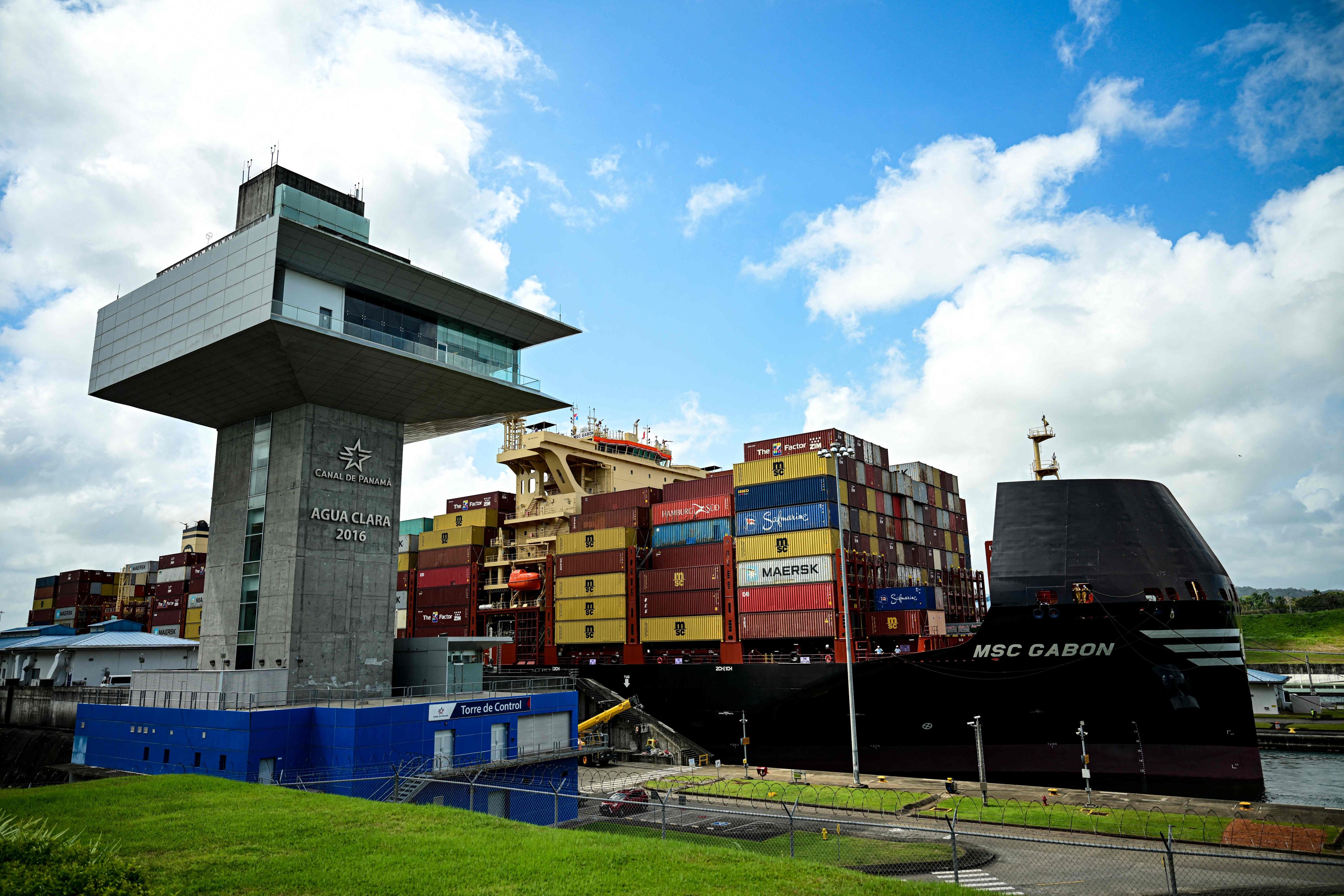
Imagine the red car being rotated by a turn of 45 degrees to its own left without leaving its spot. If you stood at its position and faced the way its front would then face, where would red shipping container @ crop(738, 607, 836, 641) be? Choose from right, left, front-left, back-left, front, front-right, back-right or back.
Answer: back-left

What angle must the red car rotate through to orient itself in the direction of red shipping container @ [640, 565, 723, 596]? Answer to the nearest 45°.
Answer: approximately 135° to its right

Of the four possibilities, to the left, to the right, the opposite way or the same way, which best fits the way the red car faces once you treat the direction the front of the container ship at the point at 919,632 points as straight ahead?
to the right

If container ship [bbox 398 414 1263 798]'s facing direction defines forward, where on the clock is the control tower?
The control tower is roughly at 4 o'clock from the container ship.

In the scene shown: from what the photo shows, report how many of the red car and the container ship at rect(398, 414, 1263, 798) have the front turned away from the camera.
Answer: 0

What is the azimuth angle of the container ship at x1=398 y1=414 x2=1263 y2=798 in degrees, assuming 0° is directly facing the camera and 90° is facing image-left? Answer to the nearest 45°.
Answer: approximately 315°
